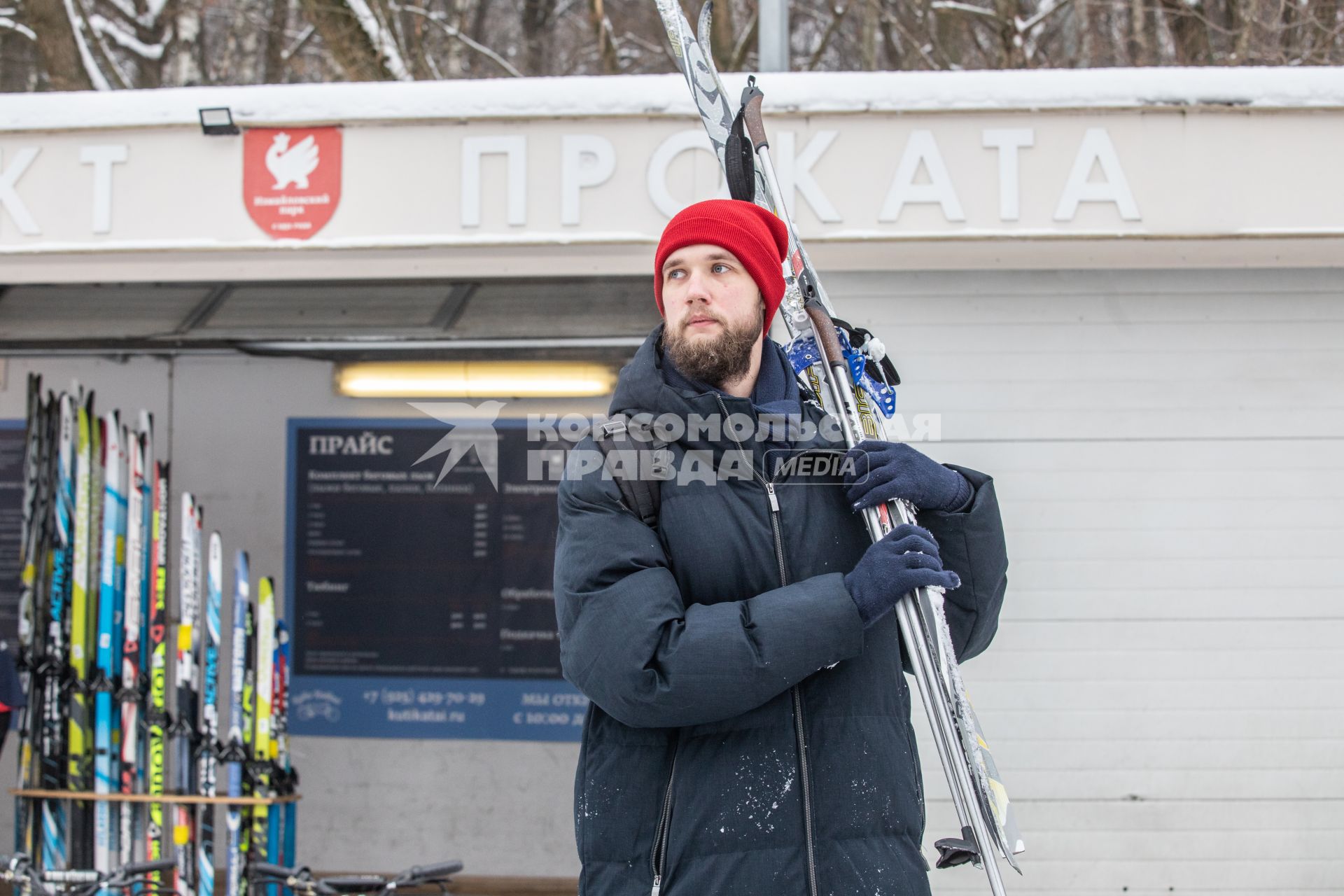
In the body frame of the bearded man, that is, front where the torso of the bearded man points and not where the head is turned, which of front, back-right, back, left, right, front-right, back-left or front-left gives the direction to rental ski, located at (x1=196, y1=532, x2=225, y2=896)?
back-right

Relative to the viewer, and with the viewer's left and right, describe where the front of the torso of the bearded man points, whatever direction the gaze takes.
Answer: facing the viewer

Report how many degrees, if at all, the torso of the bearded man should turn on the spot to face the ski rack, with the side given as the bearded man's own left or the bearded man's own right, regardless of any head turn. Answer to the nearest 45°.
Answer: approximately 135° to the bearded man's own right
